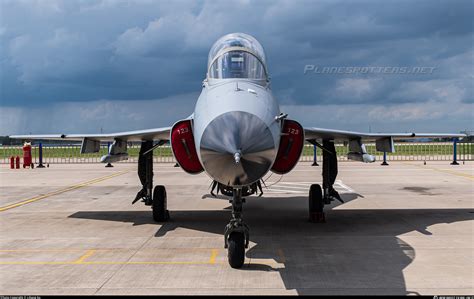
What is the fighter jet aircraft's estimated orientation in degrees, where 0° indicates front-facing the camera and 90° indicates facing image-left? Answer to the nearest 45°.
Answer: approximately 0°

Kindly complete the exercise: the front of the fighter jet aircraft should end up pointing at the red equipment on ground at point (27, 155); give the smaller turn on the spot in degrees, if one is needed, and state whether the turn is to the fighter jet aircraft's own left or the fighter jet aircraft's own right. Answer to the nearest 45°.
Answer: approximately 135° to the fighter jet aircraft's own right
